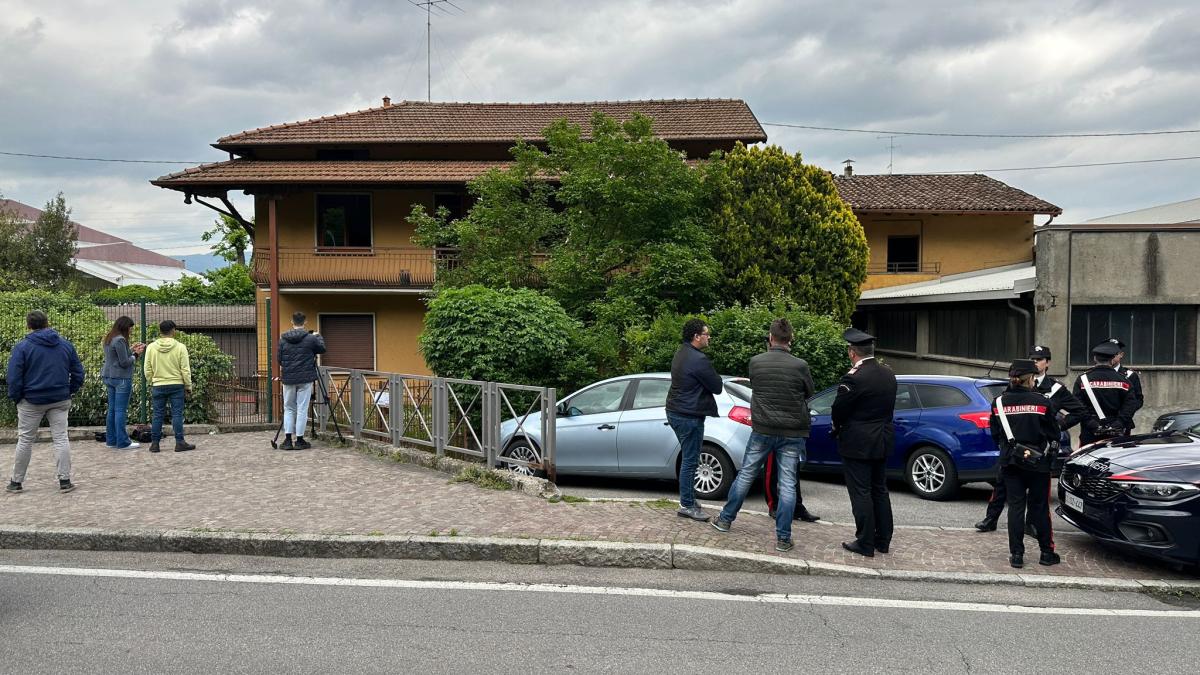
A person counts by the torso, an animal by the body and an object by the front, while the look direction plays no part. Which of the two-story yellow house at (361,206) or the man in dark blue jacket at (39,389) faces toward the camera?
the two-story yellow house

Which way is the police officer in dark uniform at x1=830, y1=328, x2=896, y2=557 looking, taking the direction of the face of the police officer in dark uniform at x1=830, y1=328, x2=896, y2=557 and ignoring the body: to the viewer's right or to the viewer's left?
to the viewer's left

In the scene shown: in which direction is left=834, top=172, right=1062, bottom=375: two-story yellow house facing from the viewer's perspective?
toward the camera

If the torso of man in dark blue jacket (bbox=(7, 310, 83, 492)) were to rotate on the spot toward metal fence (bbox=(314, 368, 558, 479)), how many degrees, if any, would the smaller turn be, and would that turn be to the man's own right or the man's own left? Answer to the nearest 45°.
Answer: approximately 90° to the man's own right

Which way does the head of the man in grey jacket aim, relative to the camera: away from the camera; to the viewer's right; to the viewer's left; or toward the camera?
away from the camera

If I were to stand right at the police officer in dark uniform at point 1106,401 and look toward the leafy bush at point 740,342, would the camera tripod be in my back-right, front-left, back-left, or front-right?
front-left

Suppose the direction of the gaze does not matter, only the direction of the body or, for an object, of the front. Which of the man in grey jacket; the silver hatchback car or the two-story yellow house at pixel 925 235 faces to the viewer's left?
the silver hatchback car

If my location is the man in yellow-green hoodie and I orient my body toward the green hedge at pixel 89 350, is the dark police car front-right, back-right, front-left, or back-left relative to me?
back-right

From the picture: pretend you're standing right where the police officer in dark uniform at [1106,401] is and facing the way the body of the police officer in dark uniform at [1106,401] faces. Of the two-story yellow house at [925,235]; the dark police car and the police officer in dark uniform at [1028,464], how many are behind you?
2

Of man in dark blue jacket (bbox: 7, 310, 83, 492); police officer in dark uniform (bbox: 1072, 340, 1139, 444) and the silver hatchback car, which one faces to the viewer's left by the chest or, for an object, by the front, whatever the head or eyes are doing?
the silver hatchback car

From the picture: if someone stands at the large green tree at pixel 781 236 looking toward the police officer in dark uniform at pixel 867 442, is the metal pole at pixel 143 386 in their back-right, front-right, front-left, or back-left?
front-right

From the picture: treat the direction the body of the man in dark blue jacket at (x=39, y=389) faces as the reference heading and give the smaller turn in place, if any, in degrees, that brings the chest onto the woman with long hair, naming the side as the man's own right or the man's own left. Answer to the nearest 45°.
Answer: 0° — they already face them

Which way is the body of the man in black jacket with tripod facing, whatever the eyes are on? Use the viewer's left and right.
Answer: facing away from the viewer

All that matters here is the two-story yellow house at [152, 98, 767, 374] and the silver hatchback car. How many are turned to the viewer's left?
1

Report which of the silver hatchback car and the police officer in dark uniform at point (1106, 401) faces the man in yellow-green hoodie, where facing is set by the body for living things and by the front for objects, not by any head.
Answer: the silver hatchback car

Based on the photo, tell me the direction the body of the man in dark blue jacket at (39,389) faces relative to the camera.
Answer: away from the camera

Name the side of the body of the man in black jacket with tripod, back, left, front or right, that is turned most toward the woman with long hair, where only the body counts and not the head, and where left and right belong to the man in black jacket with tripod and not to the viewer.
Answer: left

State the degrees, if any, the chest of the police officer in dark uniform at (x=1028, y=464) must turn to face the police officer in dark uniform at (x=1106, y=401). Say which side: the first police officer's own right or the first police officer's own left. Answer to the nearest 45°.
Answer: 0° — they already face them

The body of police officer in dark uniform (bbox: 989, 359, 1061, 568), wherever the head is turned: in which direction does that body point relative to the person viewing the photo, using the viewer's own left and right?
facing away from the viewer
